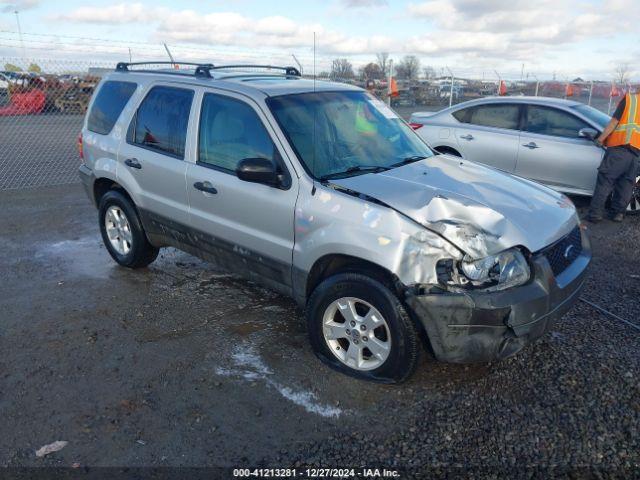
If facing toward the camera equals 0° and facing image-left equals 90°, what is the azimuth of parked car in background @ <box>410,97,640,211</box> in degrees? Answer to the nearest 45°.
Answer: approximately 315°

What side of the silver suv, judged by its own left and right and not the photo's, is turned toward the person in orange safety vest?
left

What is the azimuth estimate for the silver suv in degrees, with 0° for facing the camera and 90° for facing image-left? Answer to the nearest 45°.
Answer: approximately 315°

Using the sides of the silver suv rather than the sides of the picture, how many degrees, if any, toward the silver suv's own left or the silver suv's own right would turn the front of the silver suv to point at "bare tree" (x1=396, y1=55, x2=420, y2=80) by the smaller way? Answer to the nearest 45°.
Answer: approximately 135° to the silver suv's own left

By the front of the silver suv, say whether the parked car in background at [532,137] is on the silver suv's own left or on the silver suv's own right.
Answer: on the silver suv's own left

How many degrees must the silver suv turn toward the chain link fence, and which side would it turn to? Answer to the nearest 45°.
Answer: approximately 180°

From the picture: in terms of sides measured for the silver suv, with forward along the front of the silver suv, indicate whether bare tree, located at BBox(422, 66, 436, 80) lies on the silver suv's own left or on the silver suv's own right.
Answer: on the silver suv's own left
